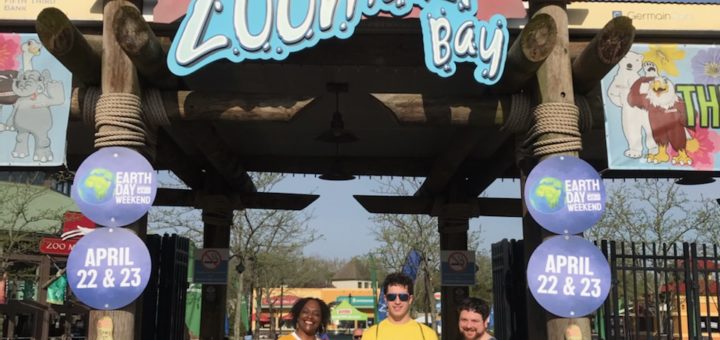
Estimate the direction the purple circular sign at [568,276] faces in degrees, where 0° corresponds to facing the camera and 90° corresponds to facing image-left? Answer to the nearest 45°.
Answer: approximately 0°

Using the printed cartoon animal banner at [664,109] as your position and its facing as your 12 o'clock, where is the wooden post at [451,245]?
The wooden post is roughly at 5 o'clock from the printed cartoon animal banner.

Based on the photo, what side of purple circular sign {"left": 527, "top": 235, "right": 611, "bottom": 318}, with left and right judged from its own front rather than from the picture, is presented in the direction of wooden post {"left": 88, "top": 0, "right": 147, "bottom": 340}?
right

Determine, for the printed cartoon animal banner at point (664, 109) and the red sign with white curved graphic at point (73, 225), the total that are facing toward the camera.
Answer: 2

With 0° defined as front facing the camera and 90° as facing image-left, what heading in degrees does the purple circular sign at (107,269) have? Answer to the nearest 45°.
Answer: approximately 0°

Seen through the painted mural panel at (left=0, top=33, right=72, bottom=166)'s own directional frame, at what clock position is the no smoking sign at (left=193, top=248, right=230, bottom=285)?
The no smoking sign is roughly at 7 o'clock from the painted mural panel.

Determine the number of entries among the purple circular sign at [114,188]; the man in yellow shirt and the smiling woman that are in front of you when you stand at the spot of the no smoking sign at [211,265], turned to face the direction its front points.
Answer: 3

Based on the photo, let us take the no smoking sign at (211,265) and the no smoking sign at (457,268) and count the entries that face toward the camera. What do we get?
2
